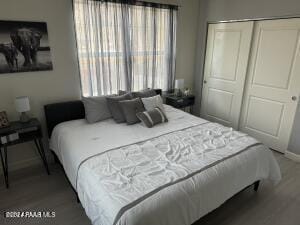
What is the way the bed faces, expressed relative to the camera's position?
facing the viewer and to the right of the viewer

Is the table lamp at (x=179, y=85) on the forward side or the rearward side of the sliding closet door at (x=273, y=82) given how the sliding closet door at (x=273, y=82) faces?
on the forward side

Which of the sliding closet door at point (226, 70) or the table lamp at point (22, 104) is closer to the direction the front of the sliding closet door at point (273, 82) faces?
the table lamp

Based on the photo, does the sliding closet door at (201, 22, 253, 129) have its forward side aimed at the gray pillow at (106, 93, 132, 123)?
yes

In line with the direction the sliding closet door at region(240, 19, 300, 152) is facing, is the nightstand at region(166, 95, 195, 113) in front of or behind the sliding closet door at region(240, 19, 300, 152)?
in front

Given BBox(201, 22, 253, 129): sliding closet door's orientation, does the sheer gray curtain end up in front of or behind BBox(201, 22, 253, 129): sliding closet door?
in front

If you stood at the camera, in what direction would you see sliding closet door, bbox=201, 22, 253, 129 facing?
facing the viewer and to the left of the viewer

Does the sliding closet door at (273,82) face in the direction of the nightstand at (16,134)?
yes
